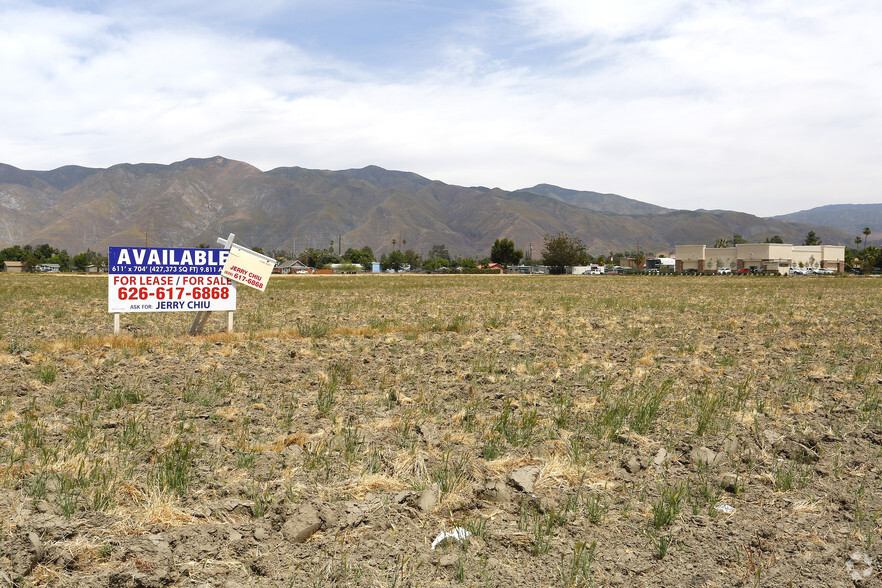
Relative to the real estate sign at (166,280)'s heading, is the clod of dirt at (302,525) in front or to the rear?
in front

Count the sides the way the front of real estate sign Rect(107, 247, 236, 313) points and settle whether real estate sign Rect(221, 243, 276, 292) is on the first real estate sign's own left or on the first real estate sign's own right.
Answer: on the first real estate sign's own left

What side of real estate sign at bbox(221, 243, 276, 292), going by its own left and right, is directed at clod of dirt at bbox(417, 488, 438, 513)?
front

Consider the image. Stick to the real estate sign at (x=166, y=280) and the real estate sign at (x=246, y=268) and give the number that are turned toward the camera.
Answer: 2

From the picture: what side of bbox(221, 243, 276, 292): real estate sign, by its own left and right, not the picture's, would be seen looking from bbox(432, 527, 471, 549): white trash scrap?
front

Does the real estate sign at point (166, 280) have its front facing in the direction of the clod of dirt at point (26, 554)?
yes

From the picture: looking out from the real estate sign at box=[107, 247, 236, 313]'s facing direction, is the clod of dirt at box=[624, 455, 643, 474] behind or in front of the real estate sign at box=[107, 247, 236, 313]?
in front

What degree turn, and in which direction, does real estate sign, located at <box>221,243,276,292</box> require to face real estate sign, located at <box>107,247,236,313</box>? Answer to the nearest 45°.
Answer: approximately 90° to its right

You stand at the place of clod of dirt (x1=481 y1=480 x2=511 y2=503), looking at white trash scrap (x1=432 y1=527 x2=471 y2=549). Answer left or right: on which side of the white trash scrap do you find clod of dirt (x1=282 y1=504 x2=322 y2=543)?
right

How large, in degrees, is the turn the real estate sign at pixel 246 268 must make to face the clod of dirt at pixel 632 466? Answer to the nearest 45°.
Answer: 0° — it already faces it

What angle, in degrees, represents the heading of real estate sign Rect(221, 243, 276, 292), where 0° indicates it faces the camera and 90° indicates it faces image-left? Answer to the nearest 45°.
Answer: approximately 0°
